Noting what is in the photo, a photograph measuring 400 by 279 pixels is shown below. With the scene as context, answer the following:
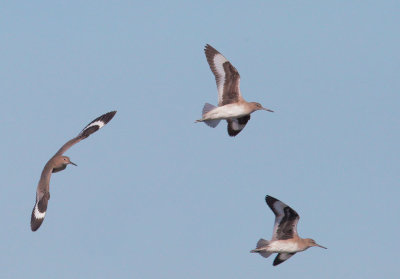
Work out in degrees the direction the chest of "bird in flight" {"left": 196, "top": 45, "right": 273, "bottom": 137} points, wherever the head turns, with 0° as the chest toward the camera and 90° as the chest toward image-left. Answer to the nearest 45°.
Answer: approximately 270°

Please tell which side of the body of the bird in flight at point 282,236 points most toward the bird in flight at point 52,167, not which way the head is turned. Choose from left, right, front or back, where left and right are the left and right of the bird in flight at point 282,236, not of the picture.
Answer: back

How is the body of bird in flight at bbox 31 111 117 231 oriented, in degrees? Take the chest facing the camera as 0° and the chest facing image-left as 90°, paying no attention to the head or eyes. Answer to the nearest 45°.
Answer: approximately 315°

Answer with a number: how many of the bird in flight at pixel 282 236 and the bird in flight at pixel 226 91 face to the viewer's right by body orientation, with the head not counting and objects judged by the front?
2

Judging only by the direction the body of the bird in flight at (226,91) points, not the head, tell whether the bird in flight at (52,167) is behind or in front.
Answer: behind

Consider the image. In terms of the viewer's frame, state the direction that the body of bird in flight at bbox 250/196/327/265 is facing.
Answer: to the viewer's right
